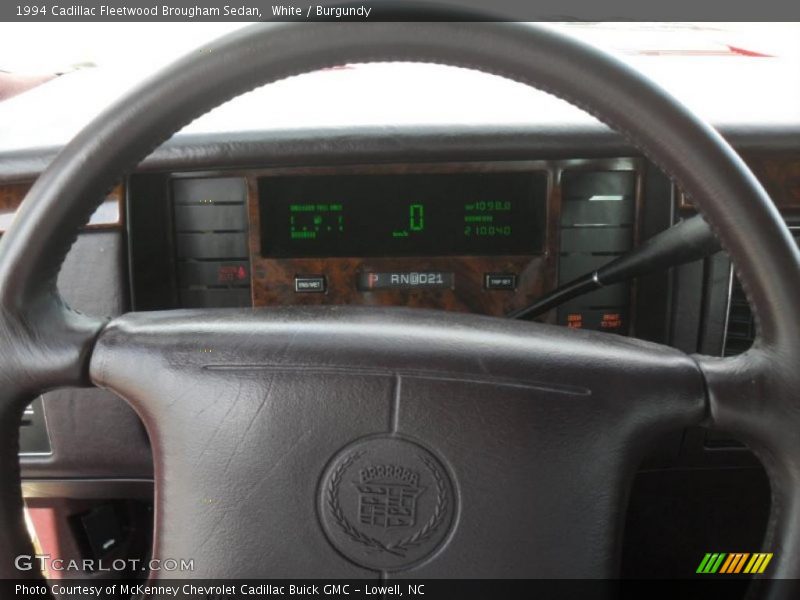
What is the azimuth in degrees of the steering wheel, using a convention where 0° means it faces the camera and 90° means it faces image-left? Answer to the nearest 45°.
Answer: approximately 0°

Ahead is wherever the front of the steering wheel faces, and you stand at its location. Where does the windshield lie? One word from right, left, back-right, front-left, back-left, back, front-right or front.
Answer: back
